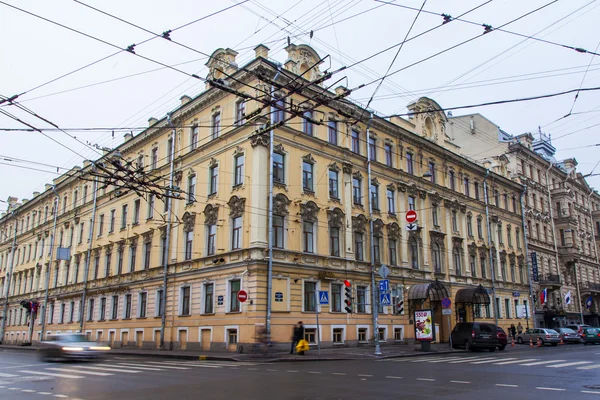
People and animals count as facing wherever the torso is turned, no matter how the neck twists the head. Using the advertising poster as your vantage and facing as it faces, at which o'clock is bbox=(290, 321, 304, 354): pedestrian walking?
The pedestrian walking is roughly at 2 o'clock from the advertising poster.

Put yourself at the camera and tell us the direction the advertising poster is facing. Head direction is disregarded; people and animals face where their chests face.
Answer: facing the viewer

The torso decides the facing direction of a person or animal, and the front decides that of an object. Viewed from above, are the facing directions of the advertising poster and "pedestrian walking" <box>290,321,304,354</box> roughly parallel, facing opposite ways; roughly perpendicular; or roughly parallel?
roughly perpendicular

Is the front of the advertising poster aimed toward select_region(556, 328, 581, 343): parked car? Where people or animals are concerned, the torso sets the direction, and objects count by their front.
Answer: no

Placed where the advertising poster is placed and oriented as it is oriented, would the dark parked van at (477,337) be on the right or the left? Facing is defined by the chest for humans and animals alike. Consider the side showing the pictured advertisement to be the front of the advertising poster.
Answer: on its left

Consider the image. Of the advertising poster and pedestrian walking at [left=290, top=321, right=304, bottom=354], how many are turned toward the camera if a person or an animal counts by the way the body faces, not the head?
1
